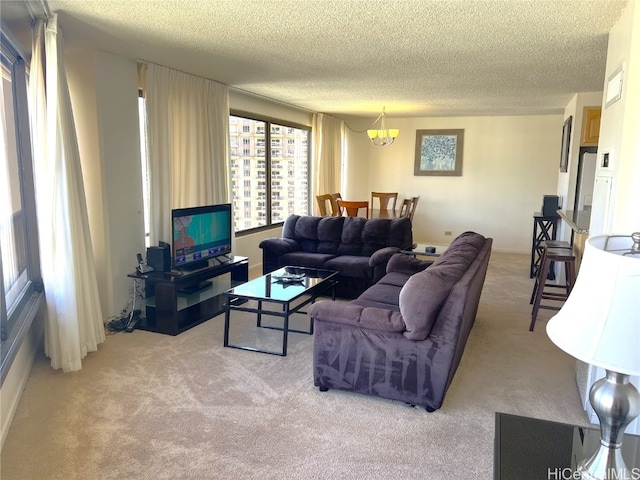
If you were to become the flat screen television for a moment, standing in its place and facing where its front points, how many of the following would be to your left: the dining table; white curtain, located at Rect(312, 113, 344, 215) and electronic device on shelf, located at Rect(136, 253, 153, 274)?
2

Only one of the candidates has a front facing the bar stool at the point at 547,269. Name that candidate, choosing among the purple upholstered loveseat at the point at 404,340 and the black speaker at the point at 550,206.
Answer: the black speaker

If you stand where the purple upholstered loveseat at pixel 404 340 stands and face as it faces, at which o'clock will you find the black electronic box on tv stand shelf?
The black electronic box on tv stand shelf is roughly at 1 o'clock from the purple upholstered loveseat.

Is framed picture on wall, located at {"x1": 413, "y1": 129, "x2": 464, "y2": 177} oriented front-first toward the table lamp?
yes

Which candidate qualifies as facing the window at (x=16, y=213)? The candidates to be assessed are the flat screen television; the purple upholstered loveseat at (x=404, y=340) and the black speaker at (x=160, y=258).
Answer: the purple upholstered loveseat

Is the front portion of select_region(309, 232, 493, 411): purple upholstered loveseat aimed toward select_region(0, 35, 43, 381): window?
yes

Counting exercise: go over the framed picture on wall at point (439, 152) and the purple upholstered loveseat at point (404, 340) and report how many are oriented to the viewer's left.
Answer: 1

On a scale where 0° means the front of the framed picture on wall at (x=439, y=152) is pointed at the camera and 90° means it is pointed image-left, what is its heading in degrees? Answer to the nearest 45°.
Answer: approximately 0°

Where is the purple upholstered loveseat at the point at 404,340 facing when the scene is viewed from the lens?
facing to the left of the viewer

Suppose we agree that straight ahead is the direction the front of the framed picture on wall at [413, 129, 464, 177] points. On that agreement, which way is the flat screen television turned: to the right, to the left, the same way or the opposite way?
to the left

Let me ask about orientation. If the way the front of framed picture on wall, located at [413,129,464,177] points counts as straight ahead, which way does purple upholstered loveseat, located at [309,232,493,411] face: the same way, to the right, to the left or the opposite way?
to the right
